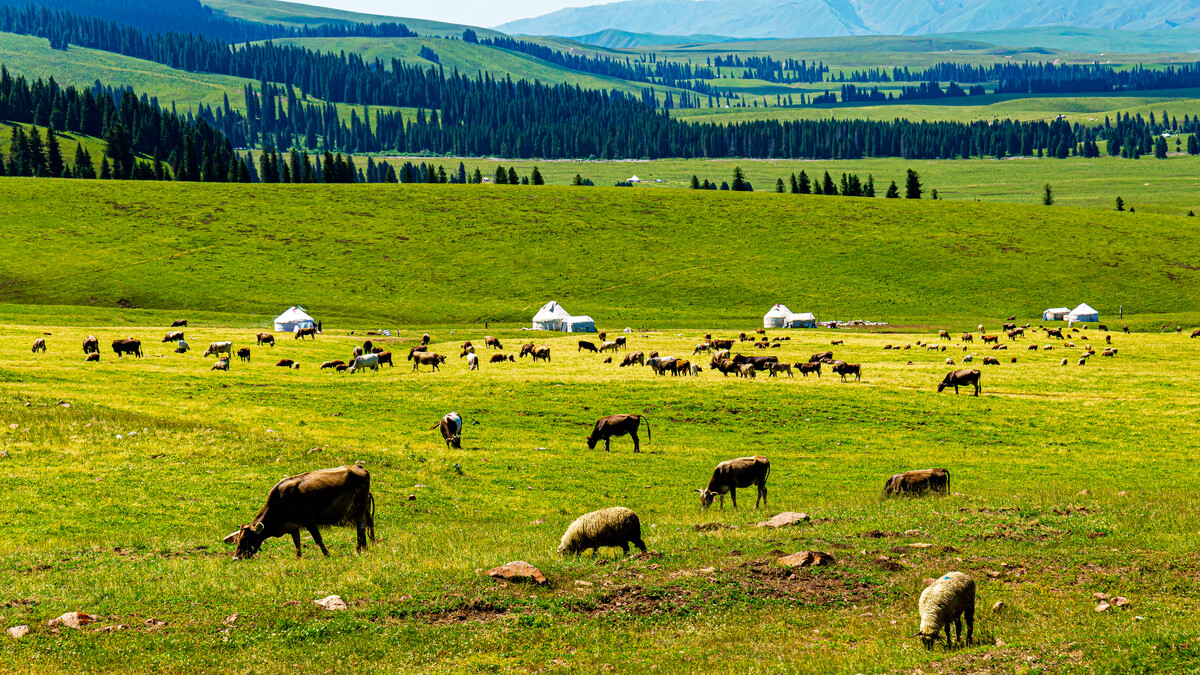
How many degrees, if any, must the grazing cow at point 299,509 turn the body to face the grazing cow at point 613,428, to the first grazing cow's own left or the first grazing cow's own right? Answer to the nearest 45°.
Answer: approximately 135° to the first grazing cow's own right

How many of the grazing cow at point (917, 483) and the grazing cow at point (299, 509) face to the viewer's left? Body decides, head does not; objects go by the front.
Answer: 2

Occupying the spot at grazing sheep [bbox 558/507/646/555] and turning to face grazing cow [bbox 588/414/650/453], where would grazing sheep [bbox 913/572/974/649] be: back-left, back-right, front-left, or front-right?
back-right

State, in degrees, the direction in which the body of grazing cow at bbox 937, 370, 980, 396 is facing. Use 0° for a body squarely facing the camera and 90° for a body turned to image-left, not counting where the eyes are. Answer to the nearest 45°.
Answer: approximately 90°

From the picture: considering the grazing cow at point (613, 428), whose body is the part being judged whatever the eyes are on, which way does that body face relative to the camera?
to the viewer's left

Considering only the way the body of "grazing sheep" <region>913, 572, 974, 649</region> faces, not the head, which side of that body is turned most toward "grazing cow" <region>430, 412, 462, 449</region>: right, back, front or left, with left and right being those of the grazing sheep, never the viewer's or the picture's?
right

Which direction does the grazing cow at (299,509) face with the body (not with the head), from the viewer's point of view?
to the viewer's left

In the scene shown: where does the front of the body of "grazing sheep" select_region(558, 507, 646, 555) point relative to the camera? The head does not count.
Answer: to the viewer's left

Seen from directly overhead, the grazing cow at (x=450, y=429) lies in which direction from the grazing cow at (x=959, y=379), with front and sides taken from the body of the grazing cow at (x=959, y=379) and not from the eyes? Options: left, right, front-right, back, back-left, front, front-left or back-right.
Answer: front-left
